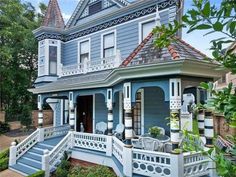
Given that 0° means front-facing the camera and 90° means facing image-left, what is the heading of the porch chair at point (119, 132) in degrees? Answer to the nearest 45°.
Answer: approximately 45°

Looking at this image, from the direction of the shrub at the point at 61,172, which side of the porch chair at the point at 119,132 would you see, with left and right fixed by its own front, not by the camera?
front

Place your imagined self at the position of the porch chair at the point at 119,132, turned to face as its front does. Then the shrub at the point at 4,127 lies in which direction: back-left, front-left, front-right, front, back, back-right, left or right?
right

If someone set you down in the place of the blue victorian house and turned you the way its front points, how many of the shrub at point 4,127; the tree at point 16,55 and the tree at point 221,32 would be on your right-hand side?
2

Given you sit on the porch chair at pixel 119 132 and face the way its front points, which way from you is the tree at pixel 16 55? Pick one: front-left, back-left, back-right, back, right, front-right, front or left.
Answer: right

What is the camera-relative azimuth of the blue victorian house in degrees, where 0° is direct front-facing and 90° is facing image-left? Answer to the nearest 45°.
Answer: approximately 45°

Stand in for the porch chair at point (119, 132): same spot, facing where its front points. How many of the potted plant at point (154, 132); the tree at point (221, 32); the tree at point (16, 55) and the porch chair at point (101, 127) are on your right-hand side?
2

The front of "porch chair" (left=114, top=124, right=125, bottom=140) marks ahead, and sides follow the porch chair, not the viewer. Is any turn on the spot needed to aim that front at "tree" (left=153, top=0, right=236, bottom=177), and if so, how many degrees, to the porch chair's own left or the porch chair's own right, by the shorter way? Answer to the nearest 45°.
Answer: approximately 45° to the porch chair's own left

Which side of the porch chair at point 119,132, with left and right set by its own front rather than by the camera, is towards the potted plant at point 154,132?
left

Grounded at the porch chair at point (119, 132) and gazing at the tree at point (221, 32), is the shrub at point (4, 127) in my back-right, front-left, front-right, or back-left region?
back-right

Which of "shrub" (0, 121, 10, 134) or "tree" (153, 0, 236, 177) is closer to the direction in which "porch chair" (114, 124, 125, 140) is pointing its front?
the tree

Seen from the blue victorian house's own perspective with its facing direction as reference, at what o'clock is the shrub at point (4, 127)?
The shrub is roughly at 3 o'clock from the blue victorian house.
